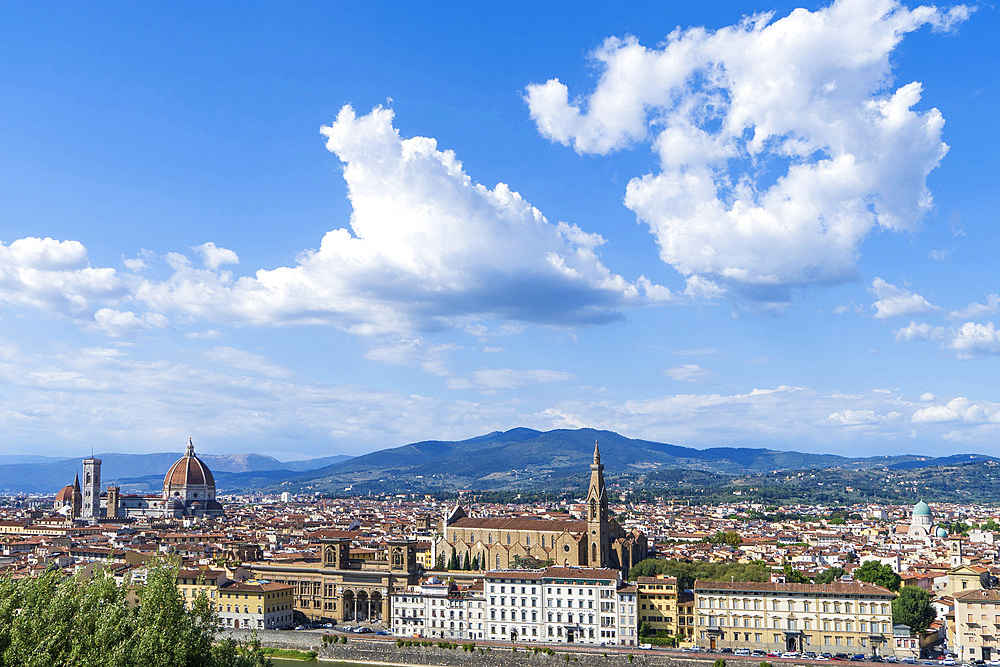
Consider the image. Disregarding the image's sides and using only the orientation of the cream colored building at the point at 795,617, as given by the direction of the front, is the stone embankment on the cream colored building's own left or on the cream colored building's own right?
on the cream colored building's own right

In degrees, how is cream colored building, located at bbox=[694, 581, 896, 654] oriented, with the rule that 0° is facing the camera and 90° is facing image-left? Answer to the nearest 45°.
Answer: approximately 0°

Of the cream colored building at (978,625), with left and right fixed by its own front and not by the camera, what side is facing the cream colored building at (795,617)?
right

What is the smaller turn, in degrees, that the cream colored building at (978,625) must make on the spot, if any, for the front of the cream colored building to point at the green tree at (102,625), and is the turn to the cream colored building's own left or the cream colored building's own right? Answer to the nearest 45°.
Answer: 0° — it already faces it

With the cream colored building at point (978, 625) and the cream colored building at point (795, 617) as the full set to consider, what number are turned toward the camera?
2

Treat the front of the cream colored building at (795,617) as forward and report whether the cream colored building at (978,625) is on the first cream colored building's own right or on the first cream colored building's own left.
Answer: on the first cream colored building's own left
